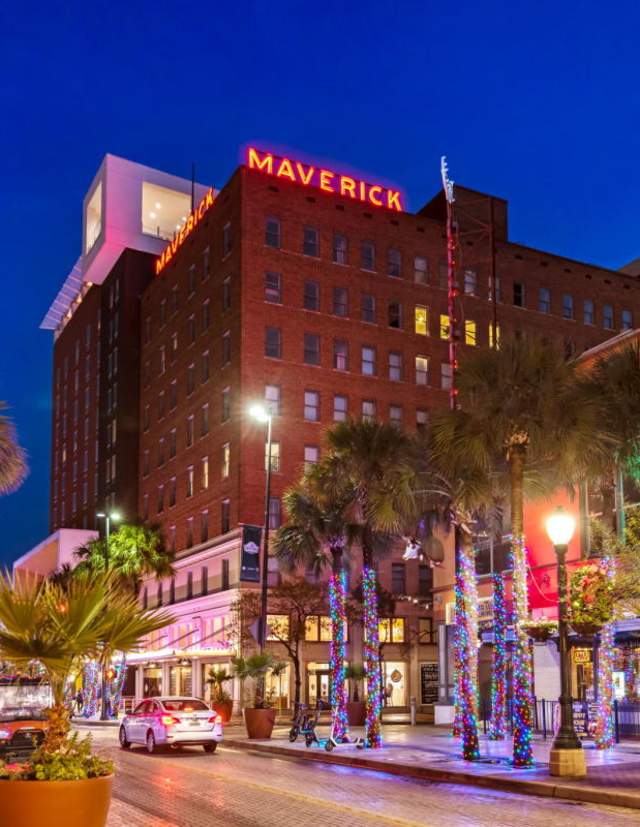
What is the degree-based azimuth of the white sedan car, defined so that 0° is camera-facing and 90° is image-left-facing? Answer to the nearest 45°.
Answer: approximately 135°

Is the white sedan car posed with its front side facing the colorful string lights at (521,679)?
no

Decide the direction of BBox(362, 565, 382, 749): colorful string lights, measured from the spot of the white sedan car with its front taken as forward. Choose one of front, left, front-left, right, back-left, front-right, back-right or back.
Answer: back-right

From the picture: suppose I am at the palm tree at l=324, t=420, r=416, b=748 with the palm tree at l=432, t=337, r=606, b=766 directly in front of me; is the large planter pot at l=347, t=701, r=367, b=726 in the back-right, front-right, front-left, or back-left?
back-left

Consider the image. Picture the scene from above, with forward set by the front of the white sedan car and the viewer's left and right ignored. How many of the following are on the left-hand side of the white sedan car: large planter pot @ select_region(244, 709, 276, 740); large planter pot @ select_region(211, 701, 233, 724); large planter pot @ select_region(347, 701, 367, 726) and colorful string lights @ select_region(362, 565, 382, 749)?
0

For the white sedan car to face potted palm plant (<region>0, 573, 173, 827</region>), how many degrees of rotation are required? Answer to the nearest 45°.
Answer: approximately 135° to its left

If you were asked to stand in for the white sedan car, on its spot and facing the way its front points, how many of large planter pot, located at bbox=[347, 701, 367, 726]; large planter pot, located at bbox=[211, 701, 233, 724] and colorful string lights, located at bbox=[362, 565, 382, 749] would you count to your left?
0

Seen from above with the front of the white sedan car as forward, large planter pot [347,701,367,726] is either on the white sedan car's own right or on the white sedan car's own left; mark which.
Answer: on the white sedan car's own right

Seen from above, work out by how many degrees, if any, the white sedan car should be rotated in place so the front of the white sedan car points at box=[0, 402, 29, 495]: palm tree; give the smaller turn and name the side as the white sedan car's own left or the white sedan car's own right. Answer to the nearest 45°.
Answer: approximately 90° to the white sedan car's own left

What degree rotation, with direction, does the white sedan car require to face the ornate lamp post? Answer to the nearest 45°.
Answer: approximately 180°

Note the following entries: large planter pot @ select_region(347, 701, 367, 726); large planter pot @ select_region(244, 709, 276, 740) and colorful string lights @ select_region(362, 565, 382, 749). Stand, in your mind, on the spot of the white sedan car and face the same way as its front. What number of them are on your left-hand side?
0

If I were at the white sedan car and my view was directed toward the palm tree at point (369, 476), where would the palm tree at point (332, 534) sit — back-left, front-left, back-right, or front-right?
front-left

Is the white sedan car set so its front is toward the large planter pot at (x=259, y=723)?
no

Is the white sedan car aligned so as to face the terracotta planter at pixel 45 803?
no
